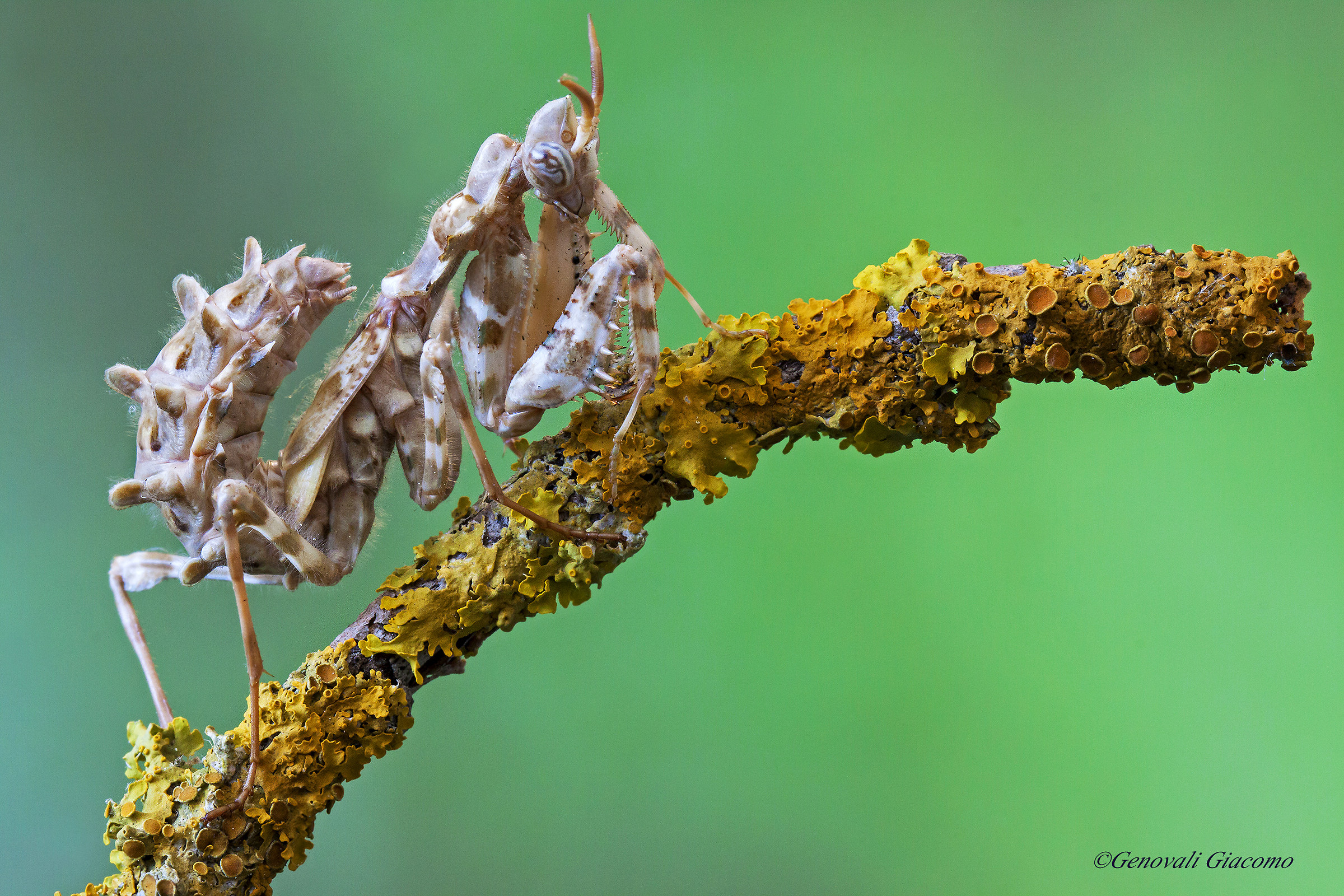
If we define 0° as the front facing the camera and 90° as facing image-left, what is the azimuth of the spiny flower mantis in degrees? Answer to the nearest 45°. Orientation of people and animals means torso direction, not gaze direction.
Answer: approximately 270°
